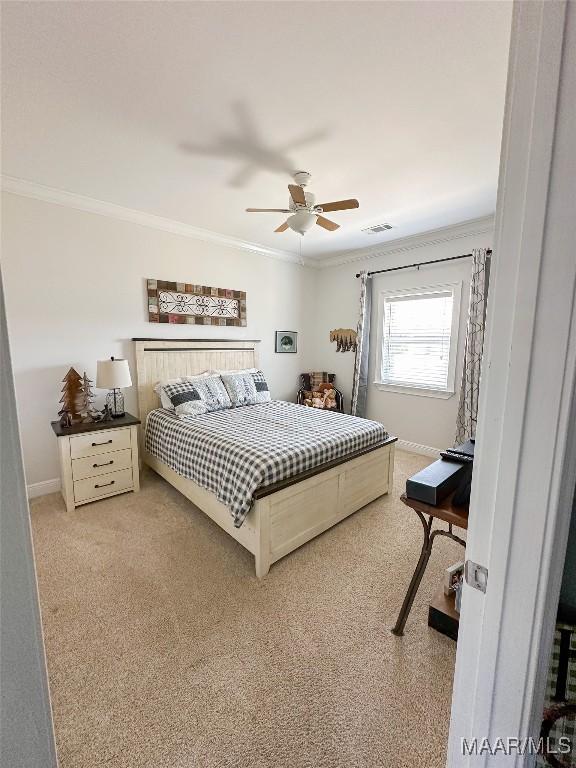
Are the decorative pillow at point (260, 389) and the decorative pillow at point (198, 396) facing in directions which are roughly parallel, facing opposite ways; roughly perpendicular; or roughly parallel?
roughly parallel

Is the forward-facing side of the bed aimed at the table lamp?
no

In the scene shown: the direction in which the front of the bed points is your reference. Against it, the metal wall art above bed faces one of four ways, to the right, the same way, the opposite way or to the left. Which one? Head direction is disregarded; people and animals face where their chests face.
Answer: the same way

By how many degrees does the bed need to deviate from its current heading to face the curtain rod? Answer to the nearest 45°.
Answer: approximately 90° to its left

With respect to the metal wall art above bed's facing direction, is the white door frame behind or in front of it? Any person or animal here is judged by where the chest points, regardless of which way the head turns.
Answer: in front

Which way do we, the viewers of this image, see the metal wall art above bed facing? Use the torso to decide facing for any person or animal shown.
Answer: facing the viewer and to the right of the viewer

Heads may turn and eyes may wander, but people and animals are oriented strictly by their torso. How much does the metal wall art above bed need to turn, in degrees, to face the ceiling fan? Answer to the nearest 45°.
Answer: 0° — it already faces it

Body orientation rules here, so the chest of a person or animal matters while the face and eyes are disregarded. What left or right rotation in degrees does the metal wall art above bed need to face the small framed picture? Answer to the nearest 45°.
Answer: approximately 90° to its left

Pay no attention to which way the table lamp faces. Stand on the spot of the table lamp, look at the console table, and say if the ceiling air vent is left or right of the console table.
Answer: left

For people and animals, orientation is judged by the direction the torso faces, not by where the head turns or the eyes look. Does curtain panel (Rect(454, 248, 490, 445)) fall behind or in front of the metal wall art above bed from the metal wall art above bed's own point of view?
in front

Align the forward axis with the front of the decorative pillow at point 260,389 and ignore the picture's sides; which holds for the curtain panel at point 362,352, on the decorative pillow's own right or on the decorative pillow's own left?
on the decorative pillow's own left

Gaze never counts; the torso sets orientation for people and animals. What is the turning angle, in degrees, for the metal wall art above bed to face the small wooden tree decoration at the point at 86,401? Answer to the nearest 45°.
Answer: approximately 90° to its right

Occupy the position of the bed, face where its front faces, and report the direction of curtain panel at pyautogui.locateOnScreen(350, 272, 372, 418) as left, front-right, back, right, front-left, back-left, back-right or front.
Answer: left

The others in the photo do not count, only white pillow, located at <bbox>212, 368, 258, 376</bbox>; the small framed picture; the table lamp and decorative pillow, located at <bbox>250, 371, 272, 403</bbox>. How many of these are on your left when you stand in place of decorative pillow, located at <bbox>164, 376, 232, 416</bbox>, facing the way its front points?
3

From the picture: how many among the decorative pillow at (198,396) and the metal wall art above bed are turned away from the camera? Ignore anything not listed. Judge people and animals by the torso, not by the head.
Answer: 0

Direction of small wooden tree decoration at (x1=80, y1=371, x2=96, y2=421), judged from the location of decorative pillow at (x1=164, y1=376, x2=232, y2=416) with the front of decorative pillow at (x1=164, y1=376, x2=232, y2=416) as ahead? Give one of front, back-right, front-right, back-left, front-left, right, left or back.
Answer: back-right

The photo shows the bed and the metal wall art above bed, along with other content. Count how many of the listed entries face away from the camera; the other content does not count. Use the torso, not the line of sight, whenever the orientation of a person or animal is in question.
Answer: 0

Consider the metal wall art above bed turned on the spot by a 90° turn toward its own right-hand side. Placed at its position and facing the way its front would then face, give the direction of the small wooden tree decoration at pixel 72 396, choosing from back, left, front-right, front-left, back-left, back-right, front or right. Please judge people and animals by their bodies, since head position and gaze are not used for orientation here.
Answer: front
